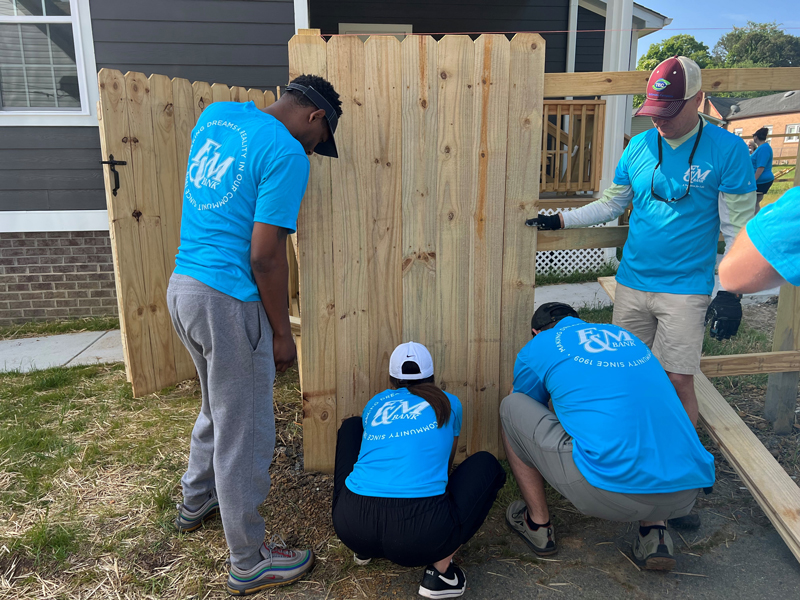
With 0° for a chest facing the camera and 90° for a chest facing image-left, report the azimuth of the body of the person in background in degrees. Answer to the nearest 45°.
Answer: approximately 90°

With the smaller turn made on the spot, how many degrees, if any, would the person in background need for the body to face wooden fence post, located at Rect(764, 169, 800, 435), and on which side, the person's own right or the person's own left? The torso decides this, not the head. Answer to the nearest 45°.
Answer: approximately 90° to the person's own left

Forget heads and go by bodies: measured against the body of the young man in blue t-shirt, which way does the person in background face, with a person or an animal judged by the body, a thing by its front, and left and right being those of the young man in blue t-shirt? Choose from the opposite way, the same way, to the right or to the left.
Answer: to the left

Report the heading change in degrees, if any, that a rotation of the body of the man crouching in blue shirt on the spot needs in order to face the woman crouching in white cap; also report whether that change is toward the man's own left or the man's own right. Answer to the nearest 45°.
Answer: approximately 90° to the man's own left

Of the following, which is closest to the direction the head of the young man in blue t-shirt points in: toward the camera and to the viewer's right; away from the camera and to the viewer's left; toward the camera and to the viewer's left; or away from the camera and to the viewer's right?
away from the camera and to the viewer's right

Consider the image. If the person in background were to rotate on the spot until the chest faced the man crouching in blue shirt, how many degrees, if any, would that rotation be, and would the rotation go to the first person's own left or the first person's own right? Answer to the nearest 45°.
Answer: approximately 90° to the first person's own left

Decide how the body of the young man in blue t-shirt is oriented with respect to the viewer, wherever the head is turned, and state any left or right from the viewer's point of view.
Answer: facing away from the viewer and to the right of the viewer

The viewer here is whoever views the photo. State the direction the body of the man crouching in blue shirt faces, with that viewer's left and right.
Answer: facing away from the viewer and to the left of the viewer

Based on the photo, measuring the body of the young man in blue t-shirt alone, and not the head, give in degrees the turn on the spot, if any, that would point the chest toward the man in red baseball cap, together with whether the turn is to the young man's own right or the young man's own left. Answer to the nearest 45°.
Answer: approximately 45° to the young man's own right

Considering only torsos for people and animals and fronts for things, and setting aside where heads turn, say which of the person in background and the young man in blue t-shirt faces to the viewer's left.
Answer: the person in background
